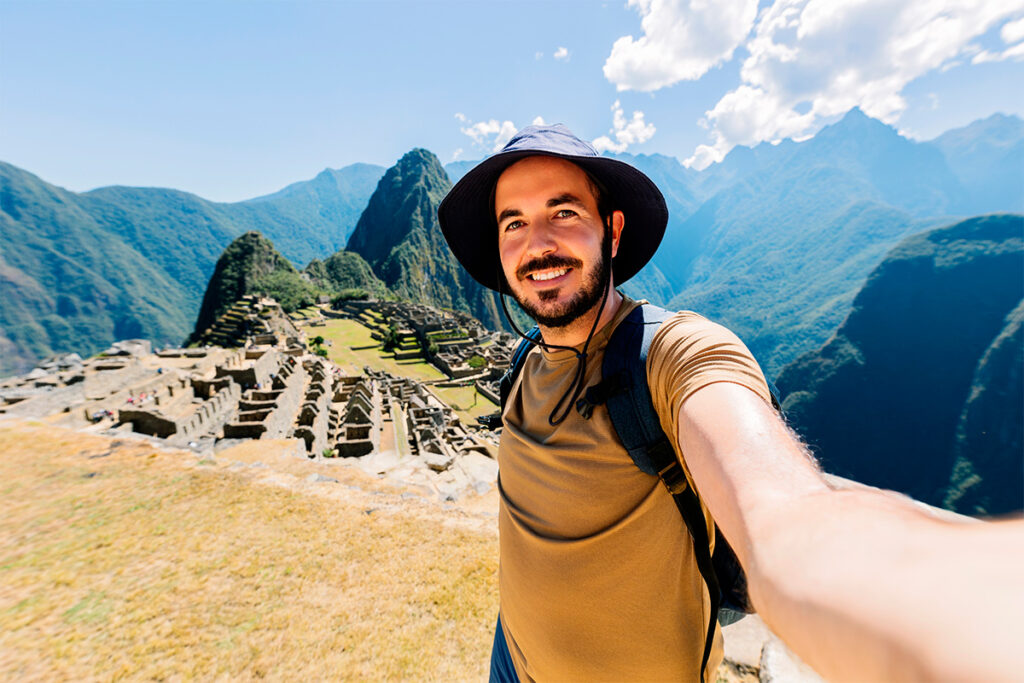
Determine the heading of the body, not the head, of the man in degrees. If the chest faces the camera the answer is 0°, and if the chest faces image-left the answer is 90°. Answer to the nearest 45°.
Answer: approximately 45°

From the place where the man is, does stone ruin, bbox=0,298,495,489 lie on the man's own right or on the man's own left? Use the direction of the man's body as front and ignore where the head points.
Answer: on the man's own right
